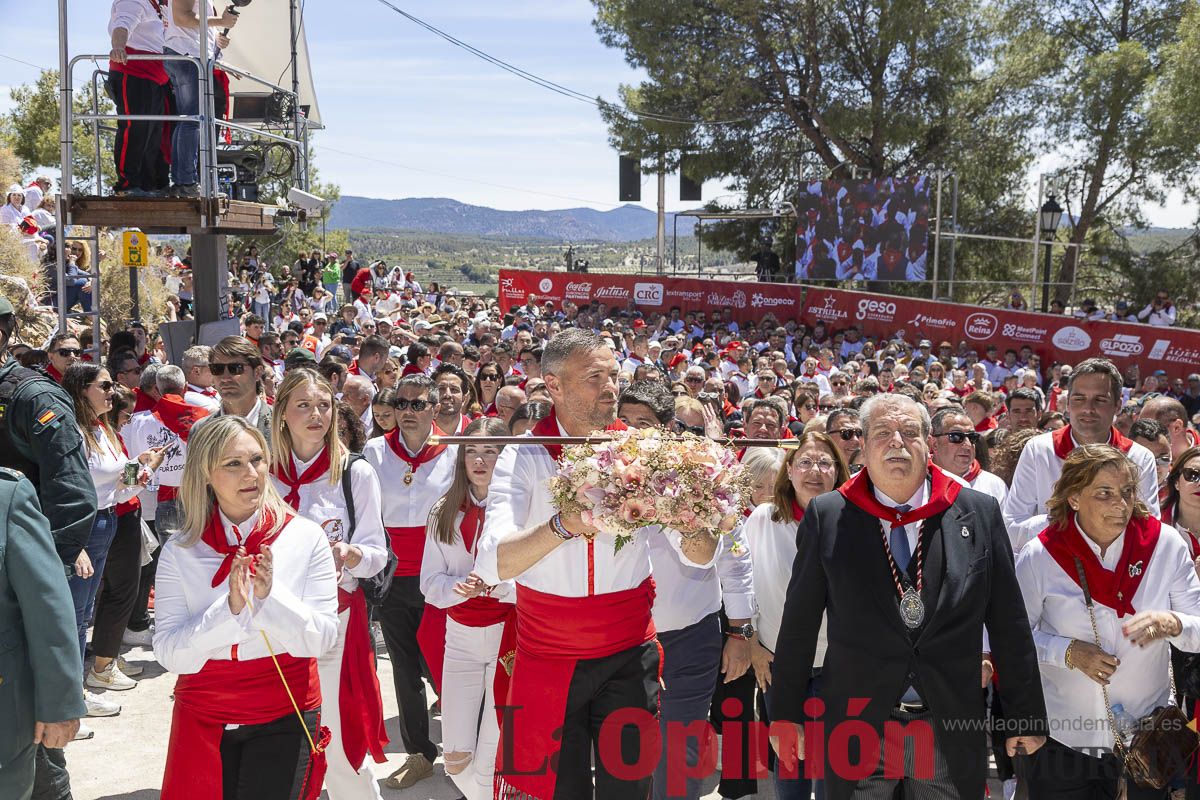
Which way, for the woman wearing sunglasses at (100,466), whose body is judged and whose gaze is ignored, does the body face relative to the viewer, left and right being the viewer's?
facing to the right of the viewer

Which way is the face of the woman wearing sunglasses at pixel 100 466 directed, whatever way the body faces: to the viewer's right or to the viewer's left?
to the viewer's right

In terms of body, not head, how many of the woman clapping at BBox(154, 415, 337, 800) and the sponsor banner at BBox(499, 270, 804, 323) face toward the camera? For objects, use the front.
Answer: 2

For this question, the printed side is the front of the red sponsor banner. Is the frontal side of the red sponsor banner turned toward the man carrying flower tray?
yes

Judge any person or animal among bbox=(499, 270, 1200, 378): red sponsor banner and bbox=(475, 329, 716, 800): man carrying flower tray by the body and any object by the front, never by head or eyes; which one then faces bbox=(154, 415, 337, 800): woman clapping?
the red sponsor banner

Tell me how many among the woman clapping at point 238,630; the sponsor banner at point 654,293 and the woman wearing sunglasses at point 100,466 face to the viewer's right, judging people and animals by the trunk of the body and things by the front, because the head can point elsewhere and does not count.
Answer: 1

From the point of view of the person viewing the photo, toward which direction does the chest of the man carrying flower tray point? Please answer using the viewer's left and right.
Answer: facing the viewer and to the right of the viewer

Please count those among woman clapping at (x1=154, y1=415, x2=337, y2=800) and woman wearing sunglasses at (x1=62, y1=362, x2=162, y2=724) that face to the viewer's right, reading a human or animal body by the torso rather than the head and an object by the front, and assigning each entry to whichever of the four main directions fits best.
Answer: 1

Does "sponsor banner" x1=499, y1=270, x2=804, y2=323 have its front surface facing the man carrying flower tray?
yes

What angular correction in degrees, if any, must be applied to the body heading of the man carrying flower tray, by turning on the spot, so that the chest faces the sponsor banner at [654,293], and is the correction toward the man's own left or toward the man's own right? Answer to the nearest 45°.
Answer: approximately 135° to the man's own left

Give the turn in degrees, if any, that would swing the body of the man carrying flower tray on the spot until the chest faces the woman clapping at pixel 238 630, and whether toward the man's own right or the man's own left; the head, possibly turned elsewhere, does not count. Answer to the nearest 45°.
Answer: approximately 135° to the man's own right

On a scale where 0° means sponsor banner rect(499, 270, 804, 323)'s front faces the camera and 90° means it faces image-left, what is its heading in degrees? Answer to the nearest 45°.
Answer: approximately 0°

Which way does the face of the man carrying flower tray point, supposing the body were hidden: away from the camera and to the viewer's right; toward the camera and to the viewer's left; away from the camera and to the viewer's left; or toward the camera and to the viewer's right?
toward the camera and to the viewer's right
